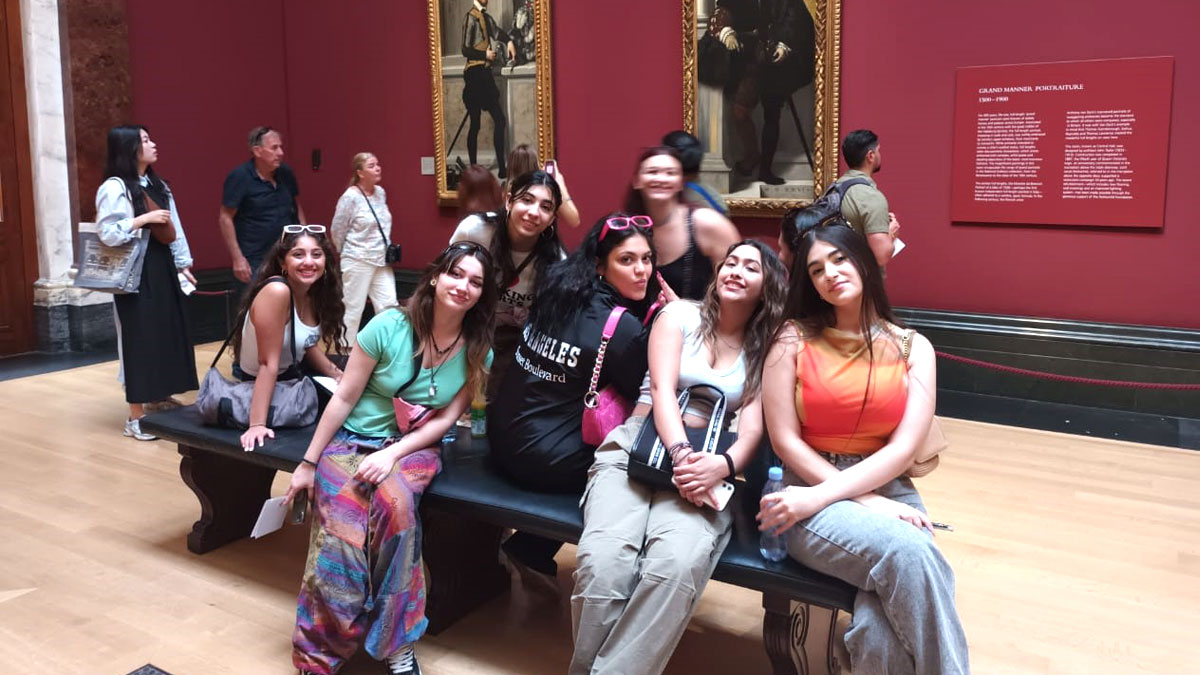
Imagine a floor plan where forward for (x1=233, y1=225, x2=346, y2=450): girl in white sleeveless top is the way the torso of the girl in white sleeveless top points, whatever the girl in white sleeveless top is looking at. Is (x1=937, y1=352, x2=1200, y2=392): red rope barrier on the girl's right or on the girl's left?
on the girl's left

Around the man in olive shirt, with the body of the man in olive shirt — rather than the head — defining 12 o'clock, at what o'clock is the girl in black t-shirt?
The girl in black t-shirt is roughly at 5 o'clock from the man in olive shirt.

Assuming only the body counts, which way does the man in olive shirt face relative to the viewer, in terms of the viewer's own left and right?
facing away from the viewer and to the right of the viewer

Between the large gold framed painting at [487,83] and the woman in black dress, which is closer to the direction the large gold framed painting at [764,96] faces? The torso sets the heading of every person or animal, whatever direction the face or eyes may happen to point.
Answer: the woman in black dress

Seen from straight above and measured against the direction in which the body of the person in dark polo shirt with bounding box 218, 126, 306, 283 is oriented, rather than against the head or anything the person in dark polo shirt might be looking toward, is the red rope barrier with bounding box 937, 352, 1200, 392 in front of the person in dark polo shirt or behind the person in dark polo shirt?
in front

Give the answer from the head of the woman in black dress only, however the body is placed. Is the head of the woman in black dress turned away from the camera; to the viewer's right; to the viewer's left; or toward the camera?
to the viewer's right

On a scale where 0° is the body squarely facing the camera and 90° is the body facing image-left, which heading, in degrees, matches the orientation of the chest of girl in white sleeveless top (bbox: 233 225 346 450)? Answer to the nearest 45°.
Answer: approximately 315°

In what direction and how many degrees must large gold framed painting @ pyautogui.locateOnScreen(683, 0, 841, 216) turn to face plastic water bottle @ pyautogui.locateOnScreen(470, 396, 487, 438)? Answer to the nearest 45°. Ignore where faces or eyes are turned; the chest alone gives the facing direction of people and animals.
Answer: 0° — it already faces it

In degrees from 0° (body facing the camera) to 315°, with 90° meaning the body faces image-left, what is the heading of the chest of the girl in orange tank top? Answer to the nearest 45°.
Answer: approximately 0°

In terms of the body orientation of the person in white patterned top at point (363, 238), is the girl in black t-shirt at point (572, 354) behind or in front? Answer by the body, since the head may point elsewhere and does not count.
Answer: in front

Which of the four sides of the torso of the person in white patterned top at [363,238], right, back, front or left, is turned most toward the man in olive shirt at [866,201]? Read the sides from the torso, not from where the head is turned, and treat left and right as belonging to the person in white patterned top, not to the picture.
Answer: front
